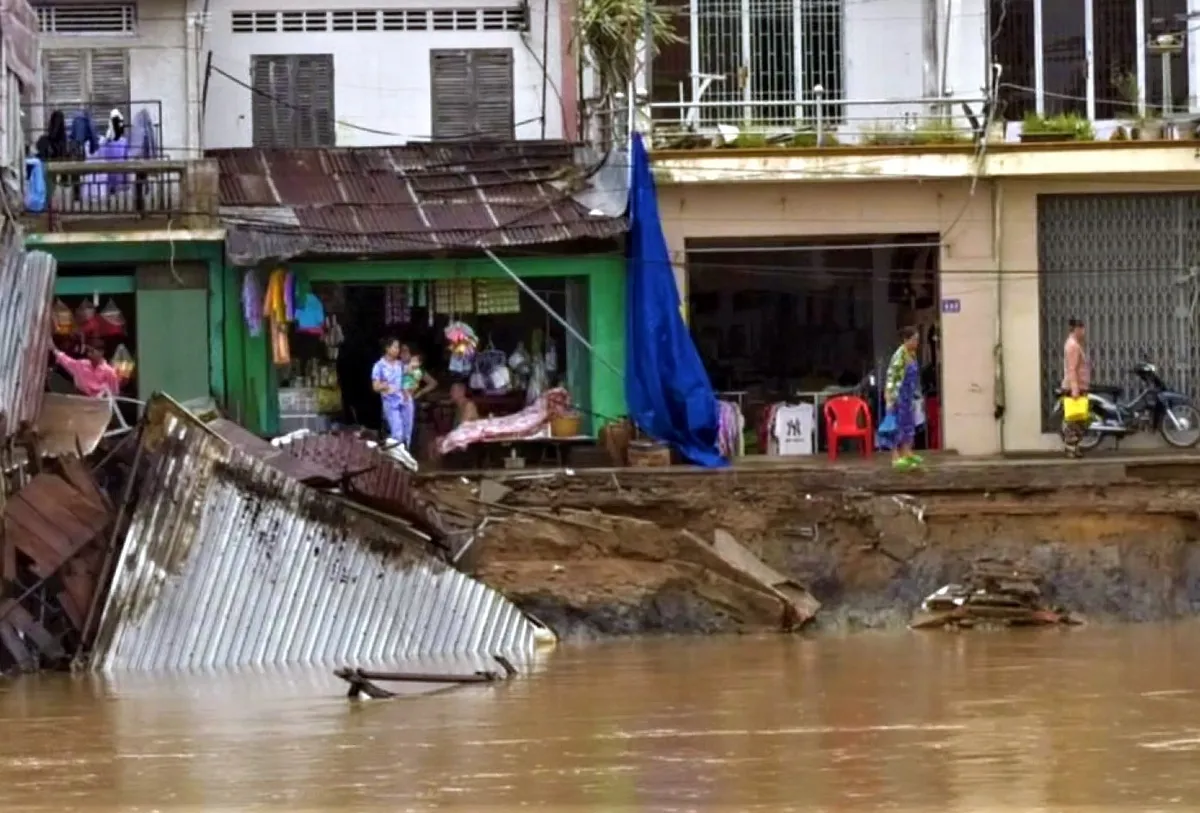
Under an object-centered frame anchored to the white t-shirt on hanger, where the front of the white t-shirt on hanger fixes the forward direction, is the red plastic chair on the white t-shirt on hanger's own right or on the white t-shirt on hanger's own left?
on the white t-shirt on hanger's own left

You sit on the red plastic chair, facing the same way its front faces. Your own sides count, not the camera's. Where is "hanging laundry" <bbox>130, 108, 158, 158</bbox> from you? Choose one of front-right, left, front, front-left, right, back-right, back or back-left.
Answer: right

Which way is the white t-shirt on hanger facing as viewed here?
toward the camera

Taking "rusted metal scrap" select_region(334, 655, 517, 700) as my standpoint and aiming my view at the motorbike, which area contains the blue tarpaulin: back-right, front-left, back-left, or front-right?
front-left

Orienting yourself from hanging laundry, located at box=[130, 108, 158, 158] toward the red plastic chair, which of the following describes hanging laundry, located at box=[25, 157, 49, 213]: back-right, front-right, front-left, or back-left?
back-right

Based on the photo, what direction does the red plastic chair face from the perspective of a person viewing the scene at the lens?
facing the viewer

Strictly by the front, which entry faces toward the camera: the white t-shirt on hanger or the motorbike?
the white t-shirt on hanger

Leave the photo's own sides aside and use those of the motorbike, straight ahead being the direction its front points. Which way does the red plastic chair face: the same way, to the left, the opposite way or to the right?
to the right

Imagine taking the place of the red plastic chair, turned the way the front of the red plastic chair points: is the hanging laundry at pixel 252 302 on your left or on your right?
on your right

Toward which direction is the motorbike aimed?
to the viewer's right

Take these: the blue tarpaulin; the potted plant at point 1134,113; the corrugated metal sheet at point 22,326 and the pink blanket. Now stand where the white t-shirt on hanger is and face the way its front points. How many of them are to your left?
1

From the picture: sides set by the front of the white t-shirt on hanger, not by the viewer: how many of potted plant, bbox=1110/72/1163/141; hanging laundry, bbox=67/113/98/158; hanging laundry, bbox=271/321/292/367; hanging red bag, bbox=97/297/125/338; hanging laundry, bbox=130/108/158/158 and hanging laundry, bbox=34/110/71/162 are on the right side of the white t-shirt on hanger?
5

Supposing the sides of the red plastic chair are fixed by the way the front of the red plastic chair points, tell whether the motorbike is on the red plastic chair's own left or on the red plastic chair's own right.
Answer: on the red plastic chair's own left

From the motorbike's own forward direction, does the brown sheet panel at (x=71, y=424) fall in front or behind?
behind

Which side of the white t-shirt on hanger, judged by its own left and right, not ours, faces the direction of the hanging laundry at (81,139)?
right

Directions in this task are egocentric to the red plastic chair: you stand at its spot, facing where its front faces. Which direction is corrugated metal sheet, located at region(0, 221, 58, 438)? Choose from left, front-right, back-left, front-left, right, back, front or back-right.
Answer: front-right
